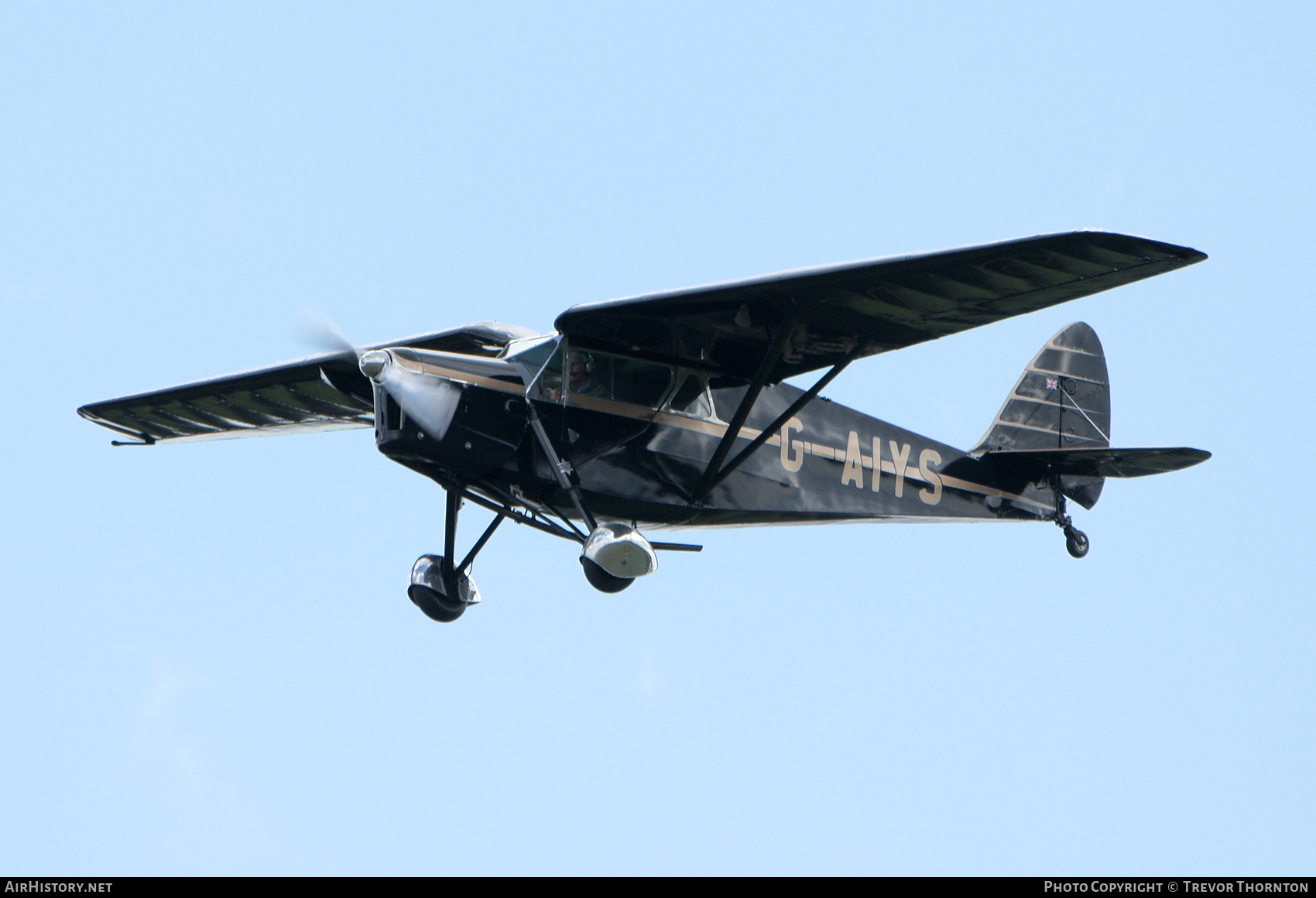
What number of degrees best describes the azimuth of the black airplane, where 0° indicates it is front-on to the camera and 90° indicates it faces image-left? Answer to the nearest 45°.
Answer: approximately 45°

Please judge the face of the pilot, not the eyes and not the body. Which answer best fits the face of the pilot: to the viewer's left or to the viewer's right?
to the viewer's left

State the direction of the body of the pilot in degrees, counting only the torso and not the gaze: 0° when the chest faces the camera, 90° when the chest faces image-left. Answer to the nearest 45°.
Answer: approximately 45°
